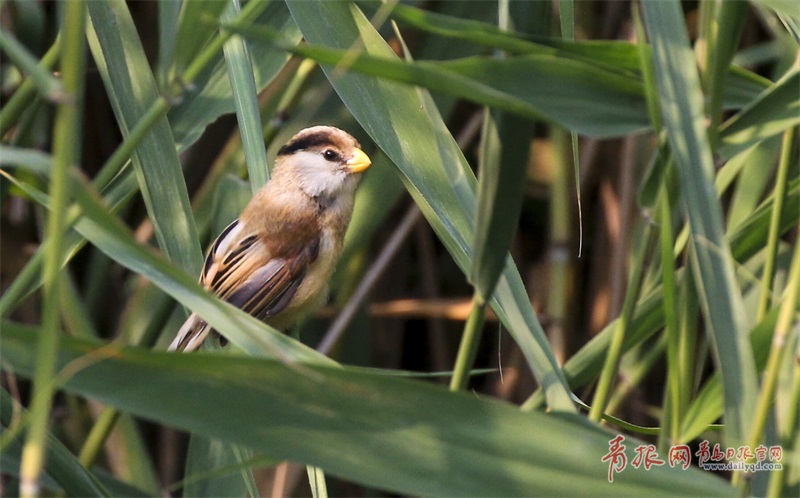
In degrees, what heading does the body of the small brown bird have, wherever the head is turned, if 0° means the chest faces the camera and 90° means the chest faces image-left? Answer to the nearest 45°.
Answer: approximately 270°
